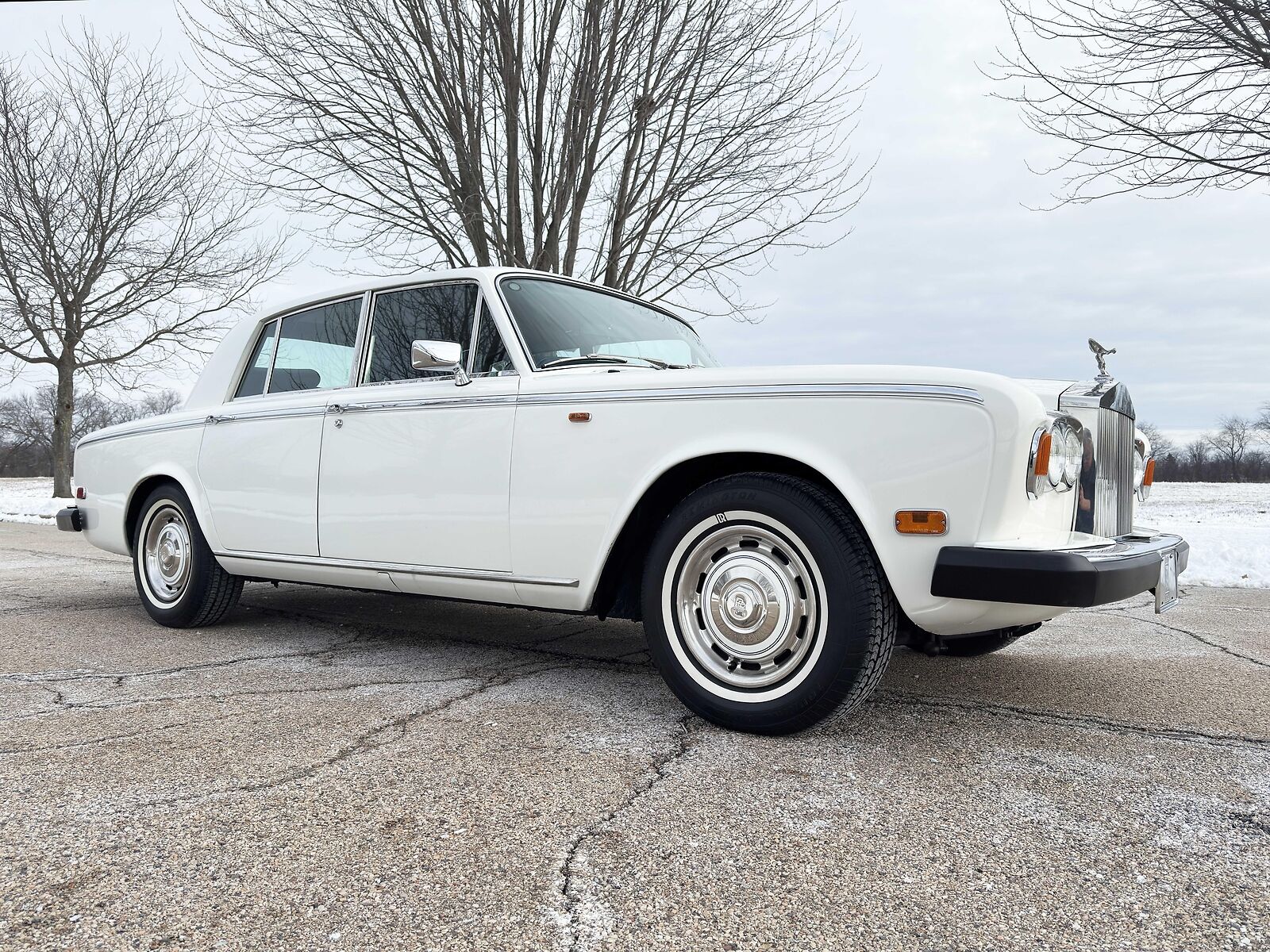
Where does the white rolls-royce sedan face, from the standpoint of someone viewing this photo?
facing the viewer and to the right of the viewer
